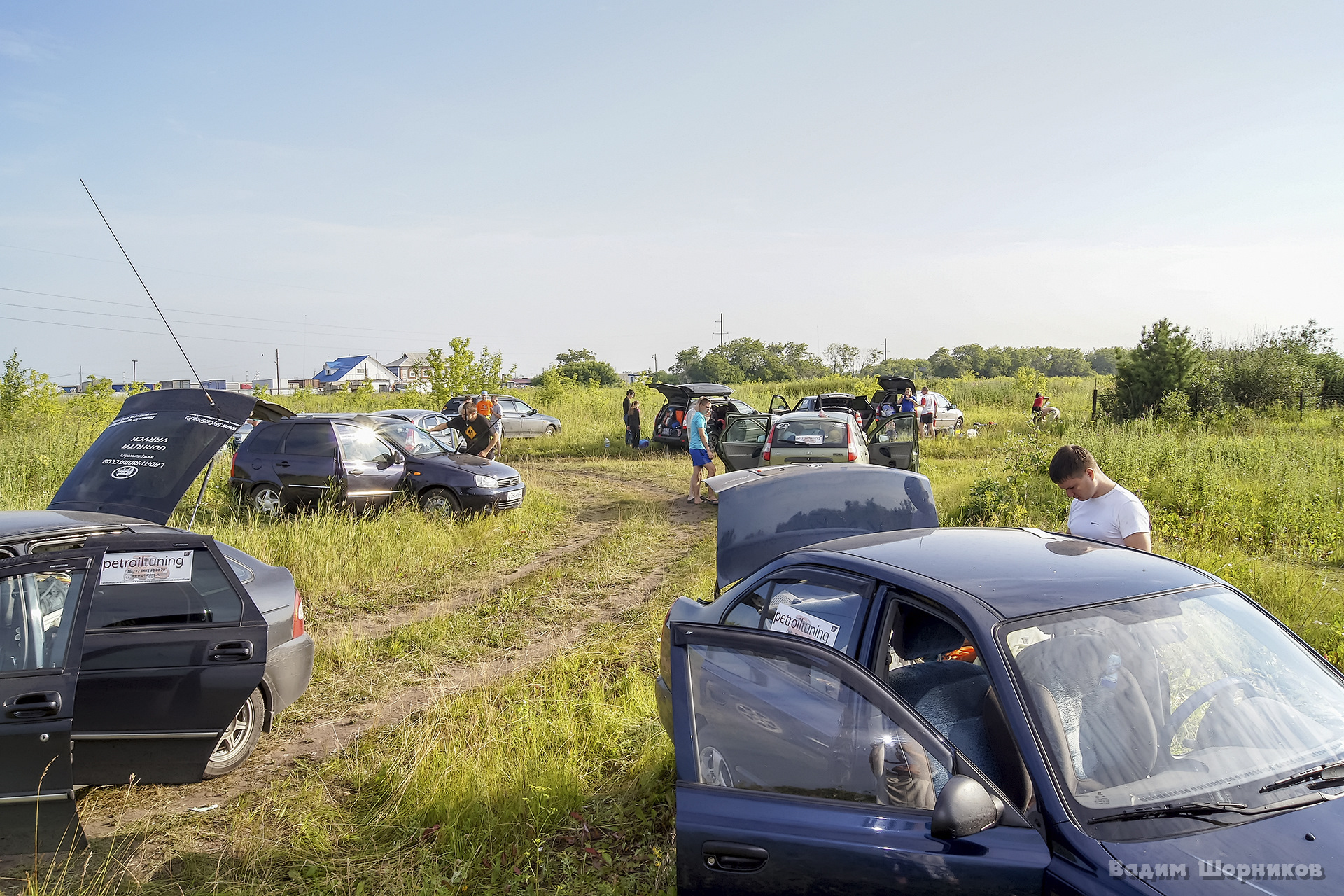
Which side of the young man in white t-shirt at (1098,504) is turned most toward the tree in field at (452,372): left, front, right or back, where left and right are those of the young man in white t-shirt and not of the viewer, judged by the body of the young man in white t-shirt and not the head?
right

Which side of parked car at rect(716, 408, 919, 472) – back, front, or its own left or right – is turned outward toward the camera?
back

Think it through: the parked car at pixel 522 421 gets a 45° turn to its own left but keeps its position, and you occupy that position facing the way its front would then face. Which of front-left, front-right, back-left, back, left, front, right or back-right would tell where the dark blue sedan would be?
back-right

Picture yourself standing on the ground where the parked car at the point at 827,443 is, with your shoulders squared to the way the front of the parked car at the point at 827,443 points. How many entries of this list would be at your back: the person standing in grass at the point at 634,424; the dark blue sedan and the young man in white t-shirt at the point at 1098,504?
2

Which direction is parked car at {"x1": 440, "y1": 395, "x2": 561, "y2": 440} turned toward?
to the viewer's right

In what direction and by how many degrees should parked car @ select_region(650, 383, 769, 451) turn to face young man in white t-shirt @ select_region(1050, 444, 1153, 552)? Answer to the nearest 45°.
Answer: approximately 135° to its right

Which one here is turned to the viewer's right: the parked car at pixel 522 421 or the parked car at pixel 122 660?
the parked car at pixel 522 421

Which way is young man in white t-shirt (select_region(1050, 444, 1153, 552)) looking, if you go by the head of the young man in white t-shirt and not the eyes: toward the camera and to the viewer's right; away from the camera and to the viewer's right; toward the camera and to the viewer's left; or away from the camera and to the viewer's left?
toward the camera and to the viewer's left

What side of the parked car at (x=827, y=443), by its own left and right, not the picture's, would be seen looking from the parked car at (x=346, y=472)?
left

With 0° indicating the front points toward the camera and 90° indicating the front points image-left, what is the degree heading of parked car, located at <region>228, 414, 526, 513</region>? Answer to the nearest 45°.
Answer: approximately 315°

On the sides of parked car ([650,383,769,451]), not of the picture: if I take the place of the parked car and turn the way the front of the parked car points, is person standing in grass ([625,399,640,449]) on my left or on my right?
on my left

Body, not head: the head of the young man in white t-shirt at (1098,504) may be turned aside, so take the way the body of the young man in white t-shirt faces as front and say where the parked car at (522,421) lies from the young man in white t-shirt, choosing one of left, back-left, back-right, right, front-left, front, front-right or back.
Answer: right

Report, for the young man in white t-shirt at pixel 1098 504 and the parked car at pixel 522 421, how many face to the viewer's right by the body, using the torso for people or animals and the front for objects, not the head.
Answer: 1

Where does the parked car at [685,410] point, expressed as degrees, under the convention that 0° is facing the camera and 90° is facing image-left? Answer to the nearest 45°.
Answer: approximately 225°
